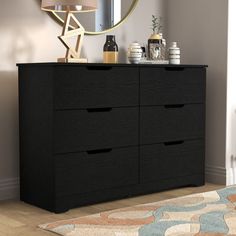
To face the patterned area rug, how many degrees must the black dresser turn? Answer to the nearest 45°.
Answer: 0° — it already faces it

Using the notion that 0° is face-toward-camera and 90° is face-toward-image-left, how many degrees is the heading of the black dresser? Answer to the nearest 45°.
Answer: approximately 315°
